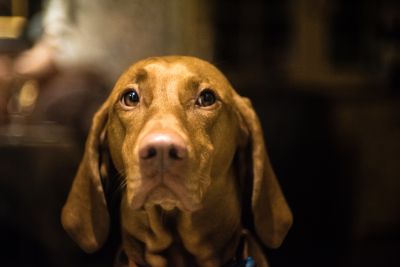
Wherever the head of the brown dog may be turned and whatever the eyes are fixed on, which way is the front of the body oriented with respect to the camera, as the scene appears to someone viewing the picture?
toward the camera
